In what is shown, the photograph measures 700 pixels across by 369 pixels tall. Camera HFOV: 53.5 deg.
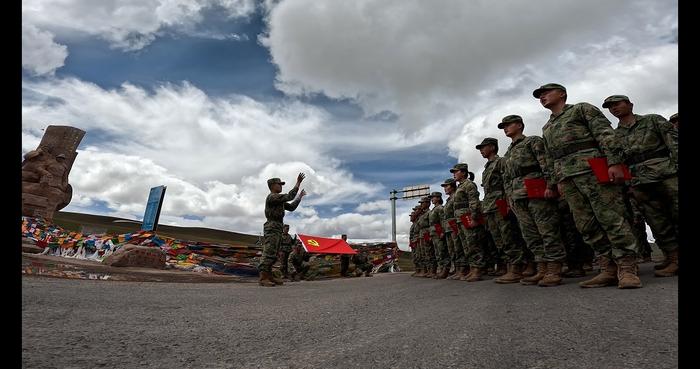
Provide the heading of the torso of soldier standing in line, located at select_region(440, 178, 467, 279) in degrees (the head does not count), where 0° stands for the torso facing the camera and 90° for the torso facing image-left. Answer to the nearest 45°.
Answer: approximately 90°

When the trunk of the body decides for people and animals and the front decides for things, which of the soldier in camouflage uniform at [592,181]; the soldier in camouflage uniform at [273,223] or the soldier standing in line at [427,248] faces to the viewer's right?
the soldier in camouflage uniform at [273,223]

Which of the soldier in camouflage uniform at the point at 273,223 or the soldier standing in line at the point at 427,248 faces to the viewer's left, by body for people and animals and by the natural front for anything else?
the soldier standing in line

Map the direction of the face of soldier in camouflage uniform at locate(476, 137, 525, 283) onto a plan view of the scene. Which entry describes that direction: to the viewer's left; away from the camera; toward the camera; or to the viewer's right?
to the viewer's left

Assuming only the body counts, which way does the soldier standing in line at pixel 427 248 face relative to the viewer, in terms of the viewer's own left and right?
facing to the left of the viewer

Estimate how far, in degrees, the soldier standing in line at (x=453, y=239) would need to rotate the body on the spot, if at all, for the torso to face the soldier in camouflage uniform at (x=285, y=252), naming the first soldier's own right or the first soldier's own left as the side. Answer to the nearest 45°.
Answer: approximately 45° to the first soldier's own right

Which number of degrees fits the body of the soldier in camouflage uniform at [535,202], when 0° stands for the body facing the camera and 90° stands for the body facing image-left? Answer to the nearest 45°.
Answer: approximately 45°

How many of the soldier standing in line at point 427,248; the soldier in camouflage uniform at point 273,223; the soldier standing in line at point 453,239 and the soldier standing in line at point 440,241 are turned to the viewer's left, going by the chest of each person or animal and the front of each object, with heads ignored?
3

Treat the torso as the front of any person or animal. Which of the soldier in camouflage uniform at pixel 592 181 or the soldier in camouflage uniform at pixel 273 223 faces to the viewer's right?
the soldier in camouflage uniform at pixel 273 223

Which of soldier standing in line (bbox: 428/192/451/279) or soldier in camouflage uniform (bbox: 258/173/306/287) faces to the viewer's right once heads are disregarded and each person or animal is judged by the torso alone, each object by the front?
the soldier in camouflage uniform
